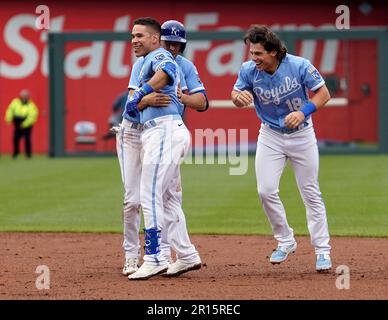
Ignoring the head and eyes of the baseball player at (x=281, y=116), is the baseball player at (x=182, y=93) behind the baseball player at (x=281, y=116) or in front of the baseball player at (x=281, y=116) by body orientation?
in front

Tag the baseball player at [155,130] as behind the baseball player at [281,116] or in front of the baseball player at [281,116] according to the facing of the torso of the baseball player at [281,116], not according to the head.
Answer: in front

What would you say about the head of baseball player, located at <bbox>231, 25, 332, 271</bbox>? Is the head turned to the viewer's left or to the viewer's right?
to the viewer's left

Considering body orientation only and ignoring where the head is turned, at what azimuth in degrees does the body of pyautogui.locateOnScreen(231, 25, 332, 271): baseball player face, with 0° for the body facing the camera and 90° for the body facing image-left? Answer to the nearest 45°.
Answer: approximately 45°
